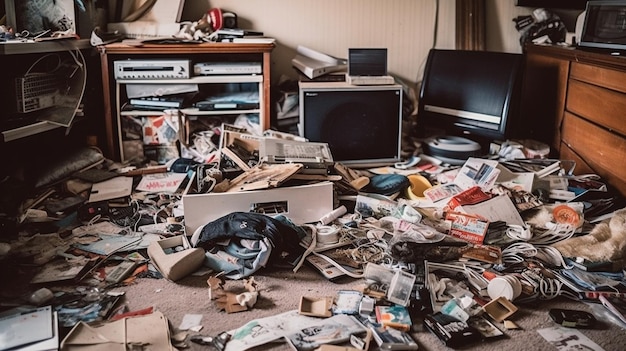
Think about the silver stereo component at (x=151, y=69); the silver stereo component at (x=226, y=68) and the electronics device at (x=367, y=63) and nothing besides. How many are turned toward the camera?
3

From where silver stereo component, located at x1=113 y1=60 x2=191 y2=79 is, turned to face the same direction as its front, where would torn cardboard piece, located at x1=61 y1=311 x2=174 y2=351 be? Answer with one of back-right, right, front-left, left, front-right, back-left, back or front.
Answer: front

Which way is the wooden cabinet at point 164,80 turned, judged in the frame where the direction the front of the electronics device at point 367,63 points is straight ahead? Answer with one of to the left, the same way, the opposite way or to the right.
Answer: the same way

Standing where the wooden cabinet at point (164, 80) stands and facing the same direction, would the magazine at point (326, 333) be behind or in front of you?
in front

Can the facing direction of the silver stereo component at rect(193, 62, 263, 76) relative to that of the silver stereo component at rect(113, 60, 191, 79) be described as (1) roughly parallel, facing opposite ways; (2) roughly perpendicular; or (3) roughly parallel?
roughly parallel

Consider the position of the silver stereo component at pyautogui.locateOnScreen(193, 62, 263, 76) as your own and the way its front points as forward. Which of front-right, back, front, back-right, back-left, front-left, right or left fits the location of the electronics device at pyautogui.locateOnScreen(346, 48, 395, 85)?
left

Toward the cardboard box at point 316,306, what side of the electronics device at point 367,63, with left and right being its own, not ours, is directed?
front

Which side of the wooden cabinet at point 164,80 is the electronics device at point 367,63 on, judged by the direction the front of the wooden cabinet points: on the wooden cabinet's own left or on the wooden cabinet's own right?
on the wooden cabinet's own left

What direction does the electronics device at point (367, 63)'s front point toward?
toward the camera

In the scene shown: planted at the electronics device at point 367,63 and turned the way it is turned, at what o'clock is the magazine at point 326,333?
The magazine is roughly at 12 o'clock from the electronics device.

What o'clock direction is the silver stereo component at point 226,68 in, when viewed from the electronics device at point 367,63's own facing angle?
The silver stereo component is roughly at 3 o'clock from the electronics device.

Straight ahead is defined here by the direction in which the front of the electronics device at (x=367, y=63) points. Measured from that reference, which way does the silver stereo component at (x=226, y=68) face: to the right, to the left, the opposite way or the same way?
the same way

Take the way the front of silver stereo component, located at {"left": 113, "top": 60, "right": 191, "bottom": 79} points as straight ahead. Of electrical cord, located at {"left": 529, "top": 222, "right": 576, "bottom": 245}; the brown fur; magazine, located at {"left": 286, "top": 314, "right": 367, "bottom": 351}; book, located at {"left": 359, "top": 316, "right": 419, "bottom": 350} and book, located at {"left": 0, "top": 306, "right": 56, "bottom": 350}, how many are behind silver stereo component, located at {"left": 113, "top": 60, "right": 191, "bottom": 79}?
0

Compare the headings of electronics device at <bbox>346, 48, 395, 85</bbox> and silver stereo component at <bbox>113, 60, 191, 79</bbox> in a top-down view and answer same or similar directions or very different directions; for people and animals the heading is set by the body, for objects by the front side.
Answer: same or similar directions

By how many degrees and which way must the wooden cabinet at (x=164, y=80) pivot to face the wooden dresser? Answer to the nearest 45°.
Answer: approximately 90° to its left

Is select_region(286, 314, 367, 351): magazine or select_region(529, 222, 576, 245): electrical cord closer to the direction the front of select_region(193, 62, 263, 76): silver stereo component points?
the magazine

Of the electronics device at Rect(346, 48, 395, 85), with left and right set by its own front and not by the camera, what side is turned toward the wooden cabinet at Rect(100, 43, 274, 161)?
right

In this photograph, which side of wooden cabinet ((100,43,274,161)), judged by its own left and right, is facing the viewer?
front
